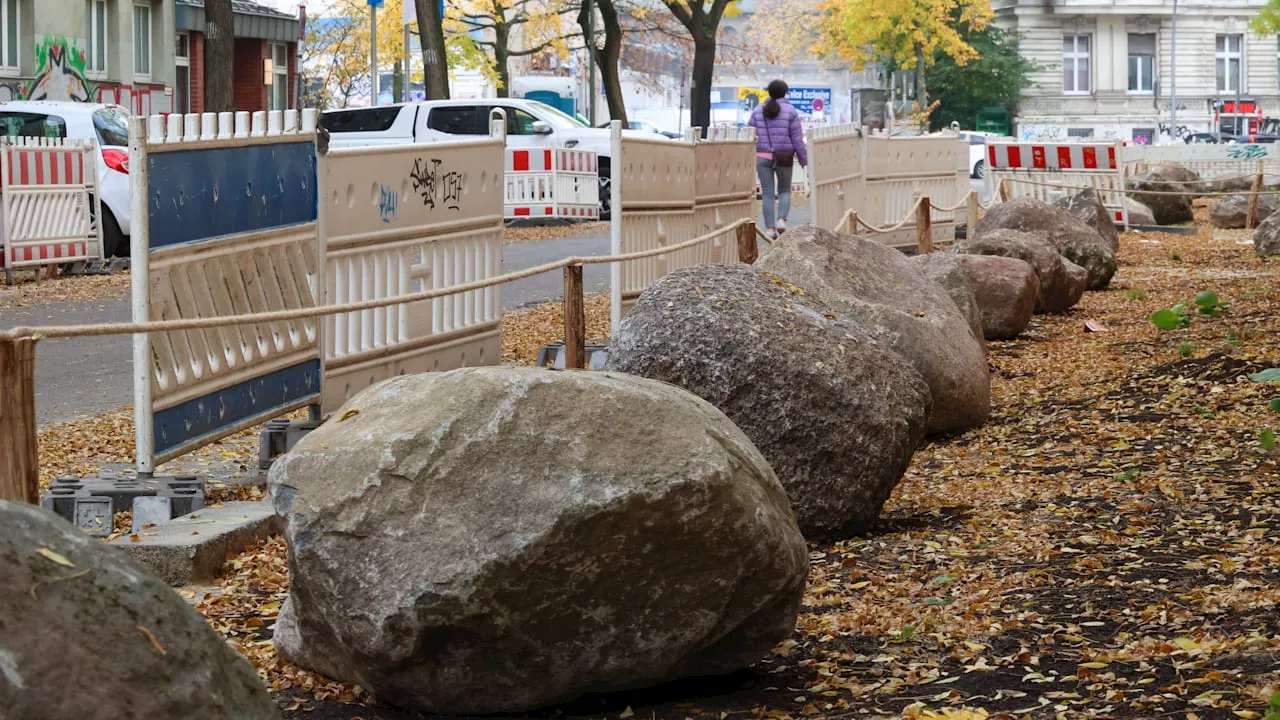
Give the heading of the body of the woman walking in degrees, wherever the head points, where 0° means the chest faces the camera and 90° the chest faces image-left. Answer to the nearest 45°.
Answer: approximately 180°

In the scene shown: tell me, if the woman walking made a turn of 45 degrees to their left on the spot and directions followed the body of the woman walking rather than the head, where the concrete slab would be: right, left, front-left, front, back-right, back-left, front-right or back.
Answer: back-left

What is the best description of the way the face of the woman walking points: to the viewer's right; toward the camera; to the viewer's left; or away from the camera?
away from the camera

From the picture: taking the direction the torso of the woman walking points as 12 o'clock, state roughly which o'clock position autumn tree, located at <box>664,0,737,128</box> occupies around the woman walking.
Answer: The autumn tree is roughly at 12 o'clock from the woman walking.

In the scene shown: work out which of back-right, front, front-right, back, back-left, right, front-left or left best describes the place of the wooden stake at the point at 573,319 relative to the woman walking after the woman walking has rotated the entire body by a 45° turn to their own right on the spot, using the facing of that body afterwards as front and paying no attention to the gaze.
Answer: back-right

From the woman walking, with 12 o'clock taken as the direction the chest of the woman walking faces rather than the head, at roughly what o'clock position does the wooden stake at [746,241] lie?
The wooden stake is roughly at 6 o'clock from the woman walking.

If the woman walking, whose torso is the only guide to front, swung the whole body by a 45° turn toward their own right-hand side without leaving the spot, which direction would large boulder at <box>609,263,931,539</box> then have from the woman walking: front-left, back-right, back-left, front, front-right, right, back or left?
back-right

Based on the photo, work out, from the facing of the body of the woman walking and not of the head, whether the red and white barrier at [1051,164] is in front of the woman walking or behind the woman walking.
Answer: in front

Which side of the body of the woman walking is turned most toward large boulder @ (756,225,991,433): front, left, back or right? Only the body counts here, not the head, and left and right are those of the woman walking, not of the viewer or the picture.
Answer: back

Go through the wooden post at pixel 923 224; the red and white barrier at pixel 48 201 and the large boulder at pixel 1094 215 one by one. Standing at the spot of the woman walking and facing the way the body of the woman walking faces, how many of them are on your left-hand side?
1

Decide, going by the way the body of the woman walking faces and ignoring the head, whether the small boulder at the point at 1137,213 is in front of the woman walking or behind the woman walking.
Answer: in front

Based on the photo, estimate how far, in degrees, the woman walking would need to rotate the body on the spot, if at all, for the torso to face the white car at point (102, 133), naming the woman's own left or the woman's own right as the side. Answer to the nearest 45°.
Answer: approximately 90° to the woman's own left

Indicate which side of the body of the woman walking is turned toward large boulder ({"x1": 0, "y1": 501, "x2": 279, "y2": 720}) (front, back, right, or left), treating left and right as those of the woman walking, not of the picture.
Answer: back

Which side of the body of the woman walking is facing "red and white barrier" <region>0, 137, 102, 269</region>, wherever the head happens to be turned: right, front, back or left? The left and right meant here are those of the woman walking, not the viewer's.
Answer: left

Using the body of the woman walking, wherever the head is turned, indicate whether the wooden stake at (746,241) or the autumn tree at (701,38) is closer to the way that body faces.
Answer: the autumn tree
